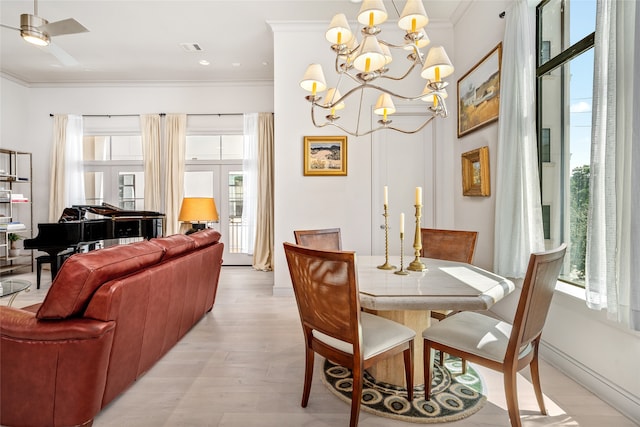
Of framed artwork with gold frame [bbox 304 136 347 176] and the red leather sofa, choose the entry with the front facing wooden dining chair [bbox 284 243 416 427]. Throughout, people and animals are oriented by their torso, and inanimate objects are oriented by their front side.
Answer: the framed artwork with gold frame

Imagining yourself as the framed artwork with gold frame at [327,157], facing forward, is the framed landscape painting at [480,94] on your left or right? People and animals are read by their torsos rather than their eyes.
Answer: on your left

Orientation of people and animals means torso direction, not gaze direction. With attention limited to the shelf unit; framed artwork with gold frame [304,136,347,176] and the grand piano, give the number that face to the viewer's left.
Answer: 1

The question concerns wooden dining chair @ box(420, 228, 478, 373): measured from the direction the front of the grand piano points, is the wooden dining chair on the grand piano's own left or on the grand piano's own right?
on the grand piano's own left

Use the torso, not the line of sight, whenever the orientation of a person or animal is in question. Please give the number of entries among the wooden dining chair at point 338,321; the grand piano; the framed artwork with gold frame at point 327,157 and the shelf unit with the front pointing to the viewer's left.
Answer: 1

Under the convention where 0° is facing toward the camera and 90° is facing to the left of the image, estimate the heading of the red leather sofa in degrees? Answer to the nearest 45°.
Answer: approximately 135°

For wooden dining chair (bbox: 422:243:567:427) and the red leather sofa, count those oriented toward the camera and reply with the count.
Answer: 0

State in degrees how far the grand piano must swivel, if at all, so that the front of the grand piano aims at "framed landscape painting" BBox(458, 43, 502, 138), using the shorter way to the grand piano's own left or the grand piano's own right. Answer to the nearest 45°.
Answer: approximately 135° to the grand piano's own left

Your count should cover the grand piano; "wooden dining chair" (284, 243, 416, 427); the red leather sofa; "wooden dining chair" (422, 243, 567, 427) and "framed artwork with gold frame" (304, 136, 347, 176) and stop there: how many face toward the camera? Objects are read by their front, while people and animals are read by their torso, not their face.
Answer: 1

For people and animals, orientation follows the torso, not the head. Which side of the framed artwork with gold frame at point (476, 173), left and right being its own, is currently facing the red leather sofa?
front

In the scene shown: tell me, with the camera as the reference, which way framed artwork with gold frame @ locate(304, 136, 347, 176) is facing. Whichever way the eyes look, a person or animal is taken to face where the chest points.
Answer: facing the viewer

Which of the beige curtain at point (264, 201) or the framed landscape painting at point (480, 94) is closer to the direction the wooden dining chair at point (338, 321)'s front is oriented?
the framed landscape painting

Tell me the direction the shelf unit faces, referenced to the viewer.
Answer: facing the viewer and to the right of the viewer

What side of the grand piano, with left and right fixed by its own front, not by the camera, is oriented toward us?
left

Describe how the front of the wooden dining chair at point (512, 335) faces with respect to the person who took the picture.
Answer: facing away from the viewer and to the left of the viewer

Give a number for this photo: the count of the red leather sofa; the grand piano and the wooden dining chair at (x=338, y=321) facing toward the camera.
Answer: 0
